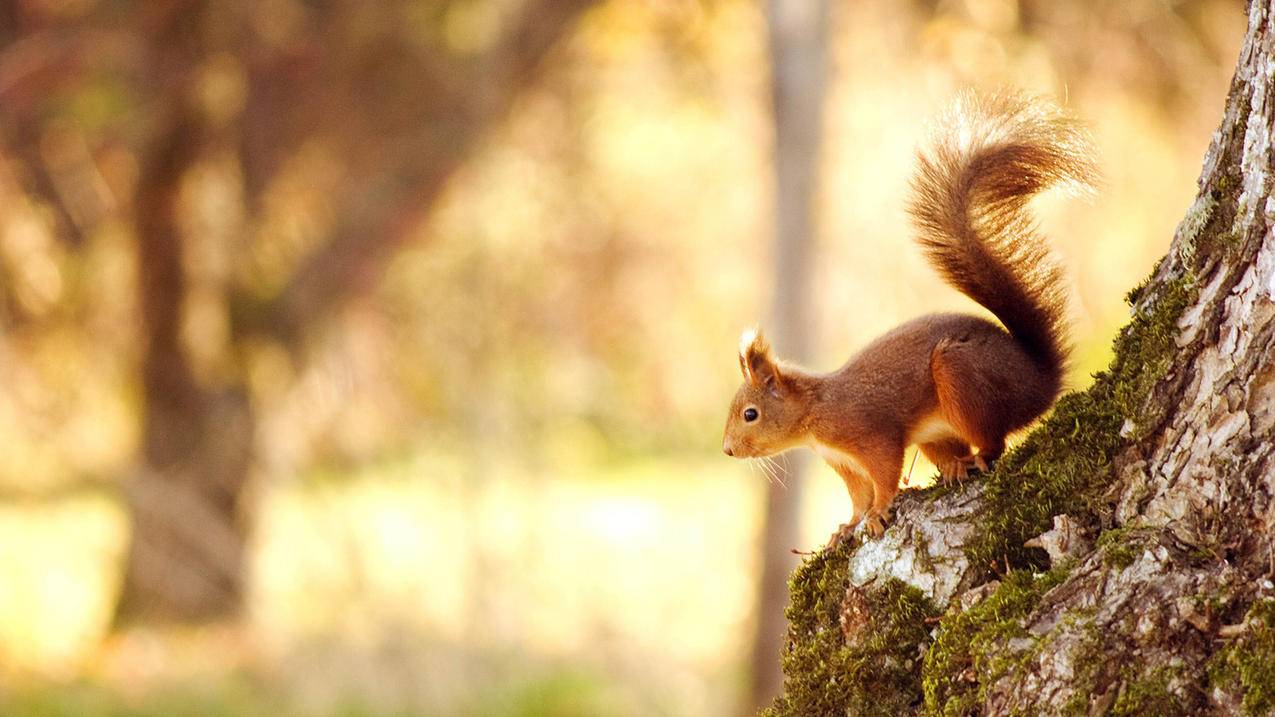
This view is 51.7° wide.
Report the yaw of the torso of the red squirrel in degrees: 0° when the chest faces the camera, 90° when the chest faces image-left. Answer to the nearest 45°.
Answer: approximately 90°
